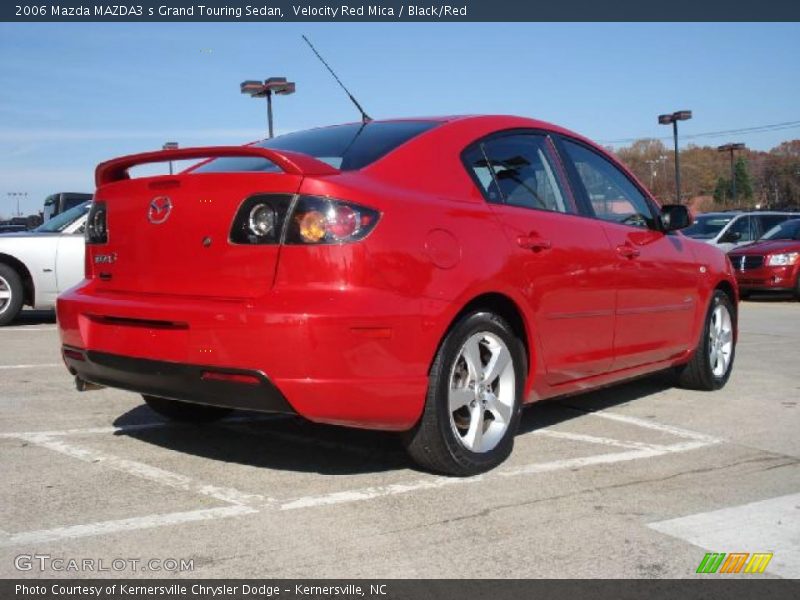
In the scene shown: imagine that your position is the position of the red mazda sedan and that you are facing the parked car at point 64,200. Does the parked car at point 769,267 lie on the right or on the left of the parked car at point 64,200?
right

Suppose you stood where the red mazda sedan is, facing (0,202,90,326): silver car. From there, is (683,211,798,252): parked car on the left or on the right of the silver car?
right

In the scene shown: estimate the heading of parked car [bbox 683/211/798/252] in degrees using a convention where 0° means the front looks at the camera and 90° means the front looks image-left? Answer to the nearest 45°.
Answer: approximately 45°

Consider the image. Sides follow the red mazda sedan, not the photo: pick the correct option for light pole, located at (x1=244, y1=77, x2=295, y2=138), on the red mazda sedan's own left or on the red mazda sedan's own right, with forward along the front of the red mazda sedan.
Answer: on the red mazda sedan's own left

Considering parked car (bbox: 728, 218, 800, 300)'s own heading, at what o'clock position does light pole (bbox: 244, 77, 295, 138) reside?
The light pole is roughly at 2 o'clock from the parked car.

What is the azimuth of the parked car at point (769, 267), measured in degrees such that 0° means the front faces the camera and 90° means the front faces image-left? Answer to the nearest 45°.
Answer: approximately 45°

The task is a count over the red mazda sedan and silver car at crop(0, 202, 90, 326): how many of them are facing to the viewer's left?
1

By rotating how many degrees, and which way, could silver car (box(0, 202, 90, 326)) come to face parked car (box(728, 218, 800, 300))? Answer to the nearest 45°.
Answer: approximately 180°

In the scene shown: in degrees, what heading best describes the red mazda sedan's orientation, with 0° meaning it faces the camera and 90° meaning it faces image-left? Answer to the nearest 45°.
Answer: approximately 225°

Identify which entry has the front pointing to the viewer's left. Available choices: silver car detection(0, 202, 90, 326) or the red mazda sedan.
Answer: the silver car

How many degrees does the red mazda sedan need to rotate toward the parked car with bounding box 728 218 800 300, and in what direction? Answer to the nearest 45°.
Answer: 0° — it already faces it
